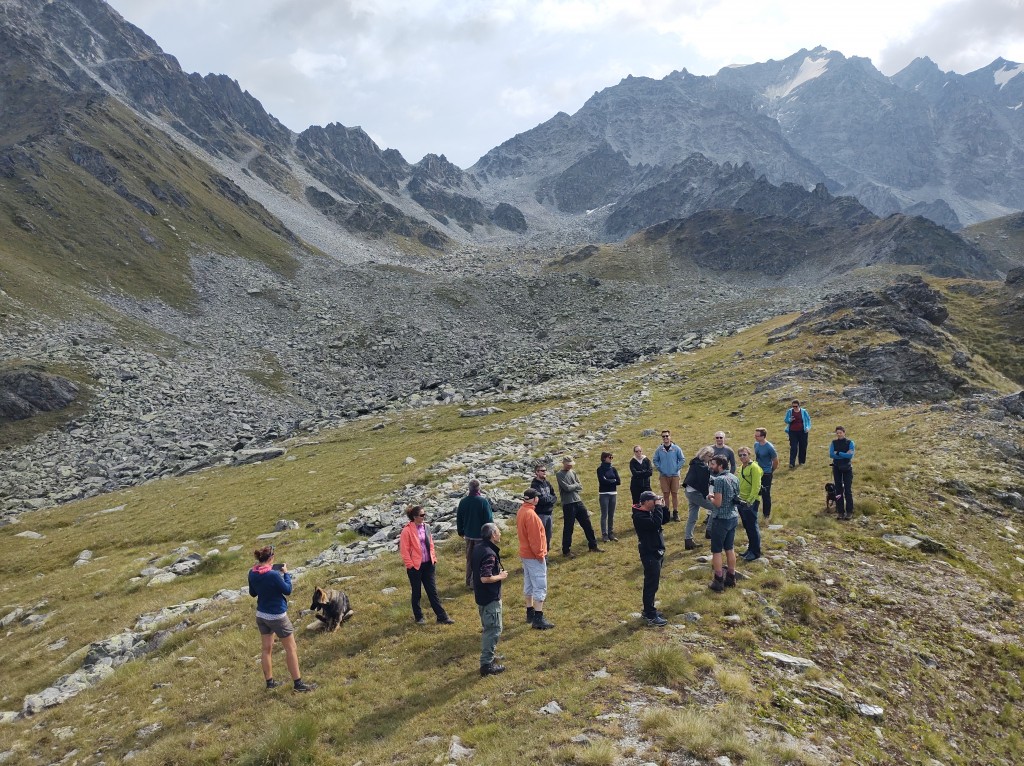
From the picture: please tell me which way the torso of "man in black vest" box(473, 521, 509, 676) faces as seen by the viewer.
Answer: to the viewer's right

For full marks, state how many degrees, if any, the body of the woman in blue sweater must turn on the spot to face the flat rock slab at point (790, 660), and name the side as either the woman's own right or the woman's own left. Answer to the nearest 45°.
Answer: approximately 90° to the woman's own right

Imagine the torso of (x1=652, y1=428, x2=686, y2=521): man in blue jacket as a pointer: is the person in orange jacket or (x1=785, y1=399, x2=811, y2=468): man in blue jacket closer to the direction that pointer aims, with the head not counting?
the person in orange jacket

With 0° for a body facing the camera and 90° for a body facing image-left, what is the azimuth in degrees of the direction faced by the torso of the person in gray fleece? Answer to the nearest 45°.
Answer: approximately 315°

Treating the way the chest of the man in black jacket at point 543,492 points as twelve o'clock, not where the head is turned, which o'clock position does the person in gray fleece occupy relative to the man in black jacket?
The person in gray fleece is roughly at 9 o'clock from the man in black jacket.

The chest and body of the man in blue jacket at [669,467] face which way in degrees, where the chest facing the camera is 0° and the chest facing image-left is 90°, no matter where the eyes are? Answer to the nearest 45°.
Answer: approximately 0°

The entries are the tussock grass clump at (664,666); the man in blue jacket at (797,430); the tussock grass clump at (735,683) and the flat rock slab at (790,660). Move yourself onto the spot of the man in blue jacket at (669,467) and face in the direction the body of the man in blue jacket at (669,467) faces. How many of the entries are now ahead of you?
3
